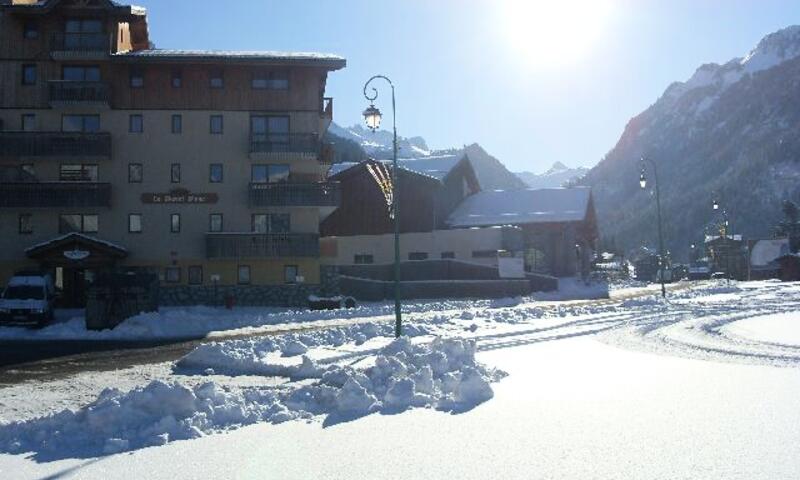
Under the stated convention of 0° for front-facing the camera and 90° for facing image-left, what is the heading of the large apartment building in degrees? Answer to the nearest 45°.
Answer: approximately 0°

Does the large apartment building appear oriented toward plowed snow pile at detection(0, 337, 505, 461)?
yes
